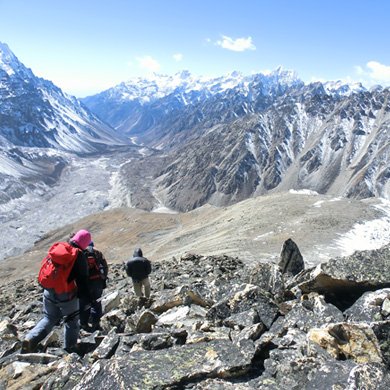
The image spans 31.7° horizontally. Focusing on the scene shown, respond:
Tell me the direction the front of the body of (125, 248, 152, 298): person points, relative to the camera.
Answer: away from the camera

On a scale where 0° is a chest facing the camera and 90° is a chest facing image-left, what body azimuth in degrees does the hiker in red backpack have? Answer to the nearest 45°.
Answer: approximately 225°

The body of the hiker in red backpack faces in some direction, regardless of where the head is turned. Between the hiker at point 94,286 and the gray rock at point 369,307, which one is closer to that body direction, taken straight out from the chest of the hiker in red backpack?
the hiker

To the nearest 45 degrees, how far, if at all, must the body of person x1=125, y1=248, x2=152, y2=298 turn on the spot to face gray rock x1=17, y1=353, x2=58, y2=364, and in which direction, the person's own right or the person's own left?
approximately 180°

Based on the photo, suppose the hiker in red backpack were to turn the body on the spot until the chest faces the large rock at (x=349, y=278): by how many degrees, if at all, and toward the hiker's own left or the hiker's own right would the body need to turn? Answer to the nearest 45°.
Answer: approximately 45° to the hiker's own right

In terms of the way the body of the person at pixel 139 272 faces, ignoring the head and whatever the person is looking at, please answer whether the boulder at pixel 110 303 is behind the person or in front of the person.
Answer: behind

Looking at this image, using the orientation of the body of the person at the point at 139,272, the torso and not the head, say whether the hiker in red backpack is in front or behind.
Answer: behind

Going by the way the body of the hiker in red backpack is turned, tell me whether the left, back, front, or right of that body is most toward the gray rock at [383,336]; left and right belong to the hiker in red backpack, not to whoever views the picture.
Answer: right

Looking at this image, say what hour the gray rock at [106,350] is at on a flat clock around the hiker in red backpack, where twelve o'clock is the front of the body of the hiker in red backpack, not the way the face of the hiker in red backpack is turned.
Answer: The gray rock is roughly at 4 o'clock from the hiker in red backpack.

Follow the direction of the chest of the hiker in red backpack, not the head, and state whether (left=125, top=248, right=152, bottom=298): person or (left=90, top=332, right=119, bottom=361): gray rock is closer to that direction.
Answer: the person
